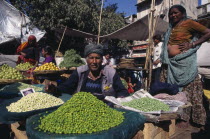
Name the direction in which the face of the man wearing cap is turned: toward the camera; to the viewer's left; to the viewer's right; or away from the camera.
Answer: toward the camera

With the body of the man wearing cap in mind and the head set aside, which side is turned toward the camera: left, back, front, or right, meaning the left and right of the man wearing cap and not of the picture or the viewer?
front

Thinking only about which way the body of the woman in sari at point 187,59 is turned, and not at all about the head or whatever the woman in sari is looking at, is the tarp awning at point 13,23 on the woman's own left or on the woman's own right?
on the woman's own right

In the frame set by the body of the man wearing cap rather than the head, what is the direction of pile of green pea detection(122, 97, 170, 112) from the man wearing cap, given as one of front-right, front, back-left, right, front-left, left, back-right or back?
front-left

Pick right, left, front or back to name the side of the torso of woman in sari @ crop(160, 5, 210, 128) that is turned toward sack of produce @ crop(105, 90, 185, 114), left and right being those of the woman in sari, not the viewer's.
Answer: front

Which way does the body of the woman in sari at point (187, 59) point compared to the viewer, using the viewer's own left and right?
facing the viewer and to the left of the viewer

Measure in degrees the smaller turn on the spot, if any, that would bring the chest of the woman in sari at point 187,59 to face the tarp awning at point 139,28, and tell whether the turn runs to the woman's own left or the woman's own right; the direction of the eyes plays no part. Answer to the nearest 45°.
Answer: approximately 90° to the woman's own right

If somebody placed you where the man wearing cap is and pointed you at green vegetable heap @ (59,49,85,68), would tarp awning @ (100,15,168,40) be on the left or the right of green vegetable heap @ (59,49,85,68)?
right

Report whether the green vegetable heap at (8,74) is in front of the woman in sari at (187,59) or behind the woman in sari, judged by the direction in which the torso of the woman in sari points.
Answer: in front

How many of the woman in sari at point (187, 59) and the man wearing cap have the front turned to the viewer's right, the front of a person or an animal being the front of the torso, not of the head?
0

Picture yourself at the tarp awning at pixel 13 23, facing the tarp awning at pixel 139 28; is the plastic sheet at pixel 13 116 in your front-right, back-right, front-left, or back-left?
front-right

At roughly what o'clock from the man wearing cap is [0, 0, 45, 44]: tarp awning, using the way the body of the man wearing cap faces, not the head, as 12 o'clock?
The tarp awning is roughly at 5 o'clock from the man wearing cap.
